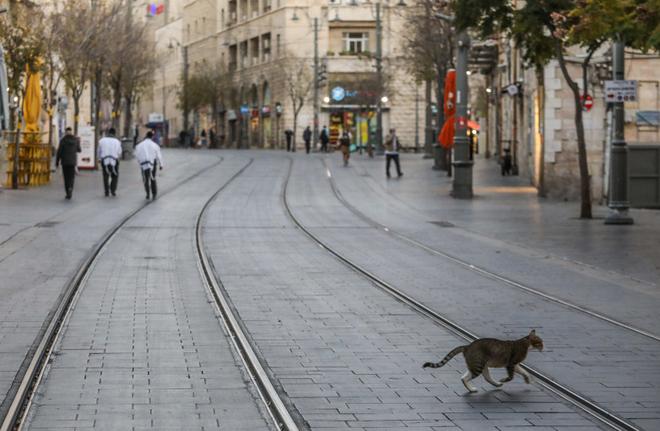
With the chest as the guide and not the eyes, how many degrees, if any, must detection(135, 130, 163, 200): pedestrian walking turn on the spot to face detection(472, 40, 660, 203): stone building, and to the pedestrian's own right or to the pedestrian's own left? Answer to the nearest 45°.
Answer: approximately 90° to the pedestrian's own right

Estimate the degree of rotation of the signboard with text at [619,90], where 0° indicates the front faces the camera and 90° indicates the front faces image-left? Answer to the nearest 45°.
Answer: approximately 0°

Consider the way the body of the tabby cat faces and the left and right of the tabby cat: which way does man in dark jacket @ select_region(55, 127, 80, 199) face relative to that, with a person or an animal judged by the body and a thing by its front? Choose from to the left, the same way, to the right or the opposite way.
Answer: to the left

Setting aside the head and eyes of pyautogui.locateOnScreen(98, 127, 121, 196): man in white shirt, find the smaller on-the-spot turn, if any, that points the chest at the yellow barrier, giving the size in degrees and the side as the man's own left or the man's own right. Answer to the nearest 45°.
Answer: approximately 45° to the man's own left

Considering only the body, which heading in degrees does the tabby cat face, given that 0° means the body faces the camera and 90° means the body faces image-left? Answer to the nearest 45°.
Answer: approximately 270°

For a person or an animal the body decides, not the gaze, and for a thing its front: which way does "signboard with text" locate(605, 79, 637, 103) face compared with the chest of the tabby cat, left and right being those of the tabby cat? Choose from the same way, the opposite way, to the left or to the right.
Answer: to the right

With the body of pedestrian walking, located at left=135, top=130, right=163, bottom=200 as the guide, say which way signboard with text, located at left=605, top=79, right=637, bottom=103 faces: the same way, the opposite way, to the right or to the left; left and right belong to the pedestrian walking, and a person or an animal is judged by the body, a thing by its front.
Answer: the opposite way

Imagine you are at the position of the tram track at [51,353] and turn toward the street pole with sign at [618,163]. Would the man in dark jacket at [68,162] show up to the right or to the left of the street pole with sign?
left

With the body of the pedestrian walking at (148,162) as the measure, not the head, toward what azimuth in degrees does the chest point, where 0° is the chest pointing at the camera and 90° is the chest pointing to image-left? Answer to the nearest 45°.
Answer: approximately 180°

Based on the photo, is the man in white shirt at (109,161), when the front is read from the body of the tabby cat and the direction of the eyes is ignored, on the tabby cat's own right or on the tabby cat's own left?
on the tabby cat's own left

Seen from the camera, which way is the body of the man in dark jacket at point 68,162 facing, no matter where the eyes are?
away from the camera

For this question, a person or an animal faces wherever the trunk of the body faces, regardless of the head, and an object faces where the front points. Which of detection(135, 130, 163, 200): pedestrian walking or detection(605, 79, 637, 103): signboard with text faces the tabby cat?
the signboard with text

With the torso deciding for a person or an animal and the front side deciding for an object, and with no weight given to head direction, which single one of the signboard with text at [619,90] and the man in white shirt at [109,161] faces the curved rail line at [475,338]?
the signboard with text

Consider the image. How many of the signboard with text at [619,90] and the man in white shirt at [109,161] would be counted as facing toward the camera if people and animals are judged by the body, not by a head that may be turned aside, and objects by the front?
1
